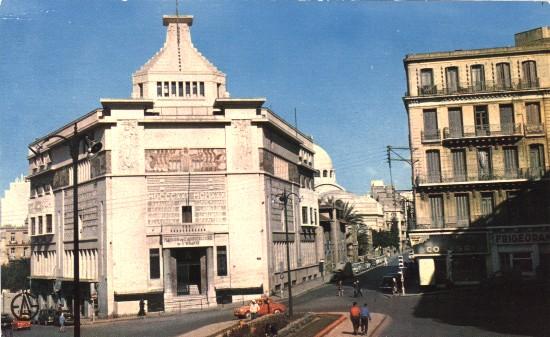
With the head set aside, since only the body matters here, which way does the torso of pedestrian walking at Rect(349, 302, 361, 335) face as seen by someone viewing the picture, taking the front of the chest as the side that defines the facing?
away from the camera

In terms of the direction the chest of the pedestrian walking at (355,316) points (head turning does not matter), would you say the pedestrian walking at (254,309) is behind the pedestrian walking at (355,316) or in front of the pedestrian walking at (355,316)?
in front

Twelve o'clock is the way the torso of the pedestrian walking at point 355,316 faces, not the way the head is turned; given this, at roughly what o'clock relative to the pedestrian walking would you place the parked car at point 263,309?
The parked car is roughly at 11 o'clock from the pedestrian walking.
